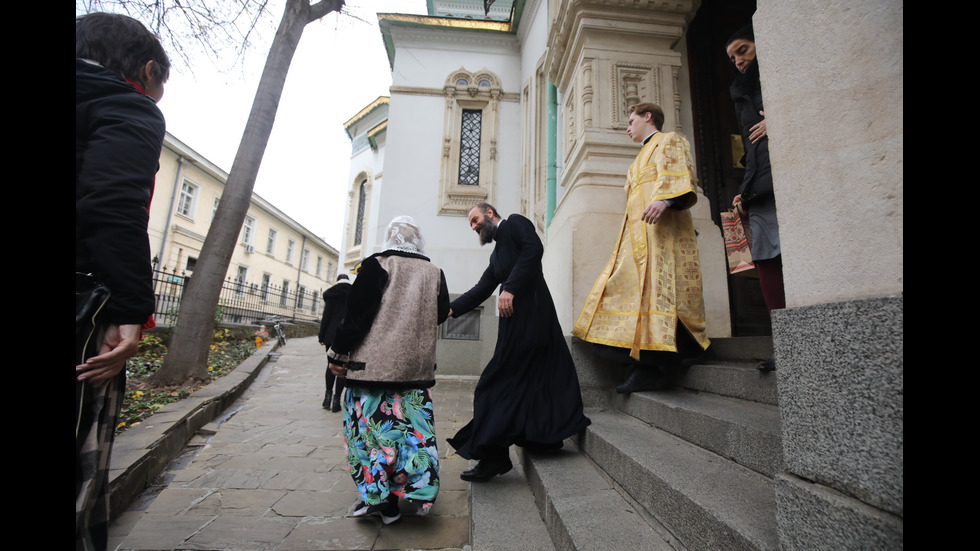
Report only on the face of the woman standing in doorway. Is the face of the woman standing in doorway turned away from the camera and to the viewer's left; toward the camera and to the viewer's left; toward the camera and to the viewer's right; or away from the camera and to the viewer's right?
toward the camera and to the viewer's left

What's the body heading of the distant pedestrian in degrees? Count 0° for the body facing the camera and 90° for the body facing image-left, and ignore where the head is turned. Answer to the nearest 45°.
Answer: approximately 180°

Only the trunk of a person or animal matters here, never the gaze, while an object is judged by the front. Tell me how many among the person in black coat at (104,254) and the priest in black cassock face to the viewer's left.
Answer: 1

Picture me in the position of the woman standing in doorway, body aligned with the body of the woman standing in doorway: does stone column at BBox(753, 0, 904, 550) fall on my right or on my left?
on my left

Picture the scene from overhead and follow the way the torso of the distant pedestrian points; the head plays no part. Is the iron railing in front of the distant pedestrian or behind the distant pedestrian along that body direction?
in front

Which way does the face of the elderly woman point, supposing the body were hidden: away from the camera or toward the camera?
away from the camera

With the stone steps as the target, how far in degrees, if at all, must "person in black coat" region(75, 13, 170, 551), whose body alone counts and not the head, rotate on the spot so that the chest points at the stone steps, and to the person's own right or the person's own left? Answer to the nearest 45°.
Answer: approximately 90° to the person's own right

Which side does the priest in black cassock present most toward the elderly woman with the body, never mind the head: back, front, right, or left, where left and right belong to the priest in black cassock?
front

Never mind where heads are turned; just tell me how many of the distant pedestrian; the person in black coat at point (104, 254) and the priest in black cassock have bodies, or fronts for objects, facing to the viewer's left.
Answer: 1

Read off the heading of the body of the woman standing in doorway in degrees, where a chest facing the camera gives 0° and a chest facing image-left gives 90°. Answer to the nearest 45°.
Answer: approximately 45°

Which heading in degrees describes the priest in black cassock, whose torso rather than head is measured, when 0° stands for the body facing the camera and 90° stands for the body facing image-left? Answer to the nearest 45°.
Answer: approximately 90°

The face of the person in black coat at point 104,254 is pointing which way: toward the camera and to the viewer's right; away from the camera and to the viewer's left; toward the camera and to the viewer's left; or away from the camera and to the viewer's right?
away from the camera and to the viewer's right

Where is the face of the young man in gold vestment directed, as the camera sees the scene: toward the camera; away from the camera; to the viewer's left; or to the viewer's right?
to the viewer's left
